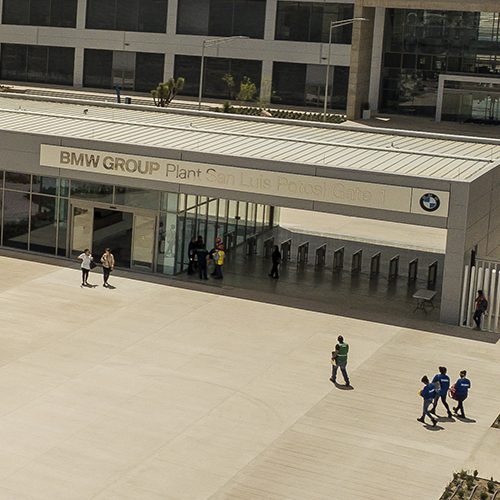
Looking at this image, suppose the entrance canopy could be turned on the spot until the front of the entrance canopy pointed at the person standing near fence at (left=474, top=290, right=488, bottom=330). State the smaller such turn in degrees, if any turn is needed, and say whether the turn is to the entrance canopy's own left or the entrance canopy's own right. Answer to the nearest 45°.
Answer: approximately 45° to the entrance canopy's own left

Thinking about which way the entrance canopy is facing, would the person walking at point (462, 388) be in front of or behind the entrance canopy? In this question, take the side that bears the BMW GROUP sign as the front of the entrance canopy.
in front

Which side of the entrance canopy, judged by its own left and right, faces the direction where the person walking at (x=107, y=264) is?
right

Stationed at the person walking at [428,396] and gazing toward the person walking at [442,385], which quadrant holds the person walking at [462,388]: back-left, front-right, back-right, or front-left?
front-right

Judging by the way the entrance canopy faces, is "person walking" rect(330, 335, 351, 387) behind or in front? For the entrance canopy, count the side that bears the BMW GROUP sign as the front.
in front

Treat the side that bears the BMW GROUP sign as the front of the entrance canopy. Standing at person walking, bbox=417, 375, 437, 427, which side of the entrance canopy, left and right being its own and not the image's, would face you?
front

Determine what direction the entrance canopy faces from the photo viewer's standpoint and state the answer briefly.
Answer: facing the viewer
